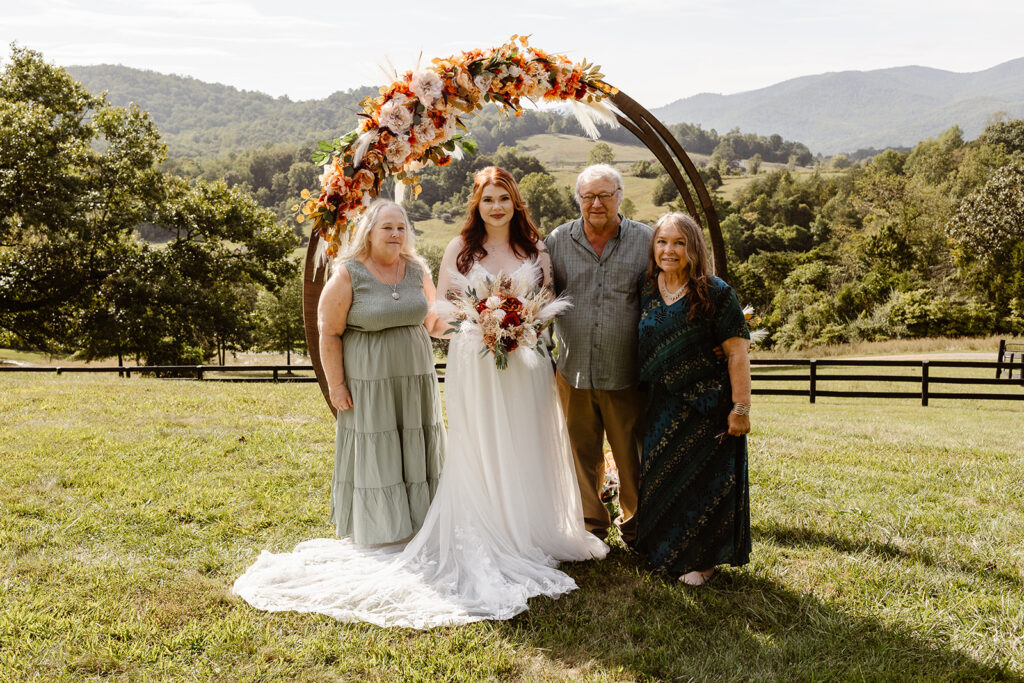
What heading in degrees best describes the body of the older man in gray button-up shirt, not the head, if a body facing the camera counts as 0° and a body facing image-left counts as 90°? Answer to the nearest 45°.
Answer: approximately 0°

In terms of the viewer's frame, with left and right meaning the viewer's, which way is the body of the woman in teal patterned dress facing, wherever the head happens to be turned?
facing the viewer and to the left of the viewer

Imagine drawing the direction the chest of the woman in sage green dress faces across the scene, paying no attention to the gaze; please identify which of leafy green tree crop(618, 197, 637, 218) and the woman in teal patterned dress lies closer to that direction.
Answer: the woman in teal patterned dress

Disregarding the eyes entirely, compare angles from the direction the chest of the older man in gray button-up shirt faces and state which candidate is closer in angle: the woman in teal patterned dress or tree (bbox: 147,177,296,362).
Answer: the woman in teal patterned dress

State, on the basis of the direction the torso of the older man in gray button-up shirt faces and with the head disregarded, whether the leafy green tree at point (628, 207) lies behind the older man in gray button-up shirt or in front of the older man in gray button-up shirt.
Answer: behind
